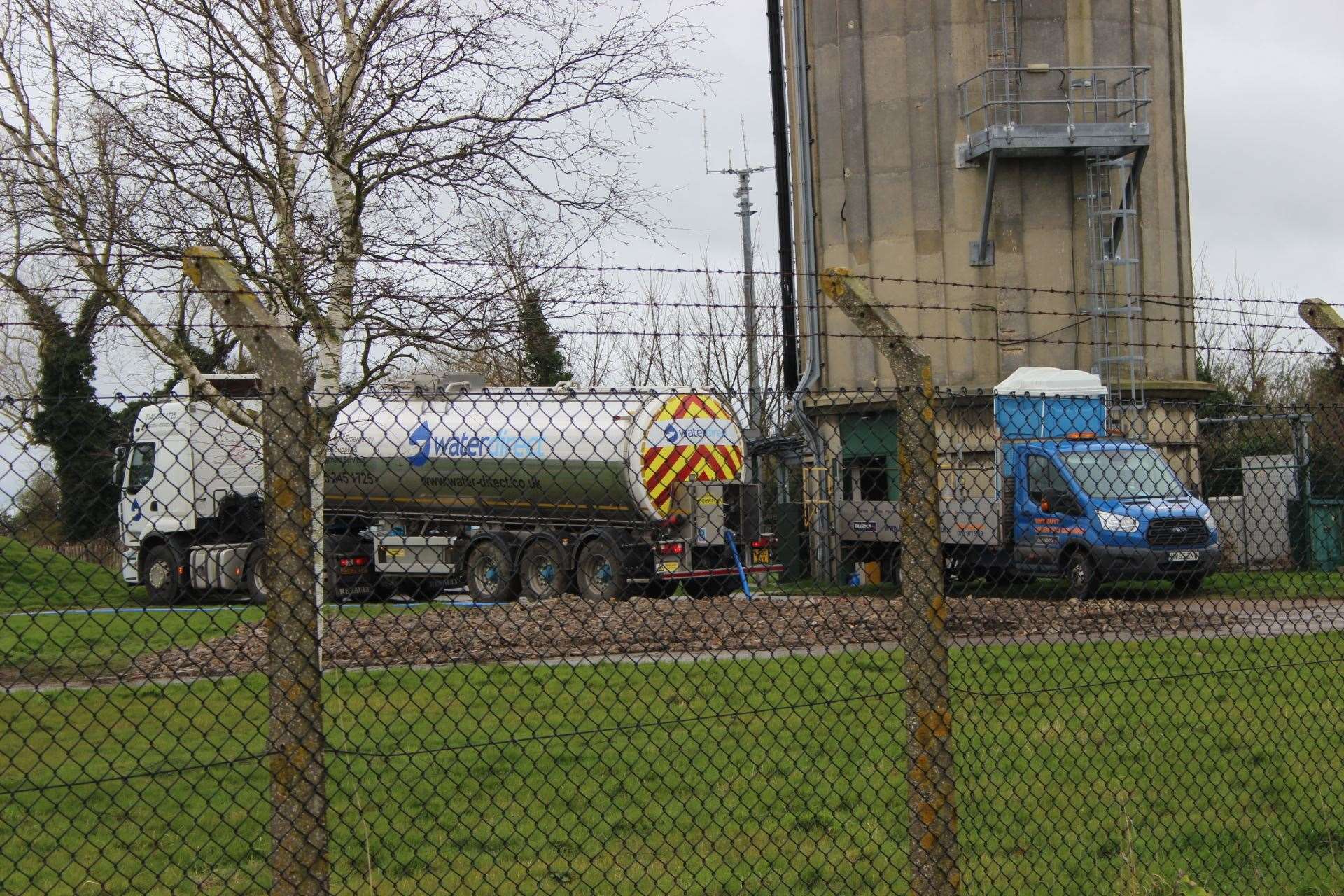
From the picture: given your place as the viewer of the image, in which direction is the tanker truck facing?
facing away from the viewer and to the left of the viewer

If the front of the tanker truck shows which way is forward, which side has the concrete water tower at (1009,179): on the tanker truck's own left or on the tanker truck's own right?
on the tanker truck's own right

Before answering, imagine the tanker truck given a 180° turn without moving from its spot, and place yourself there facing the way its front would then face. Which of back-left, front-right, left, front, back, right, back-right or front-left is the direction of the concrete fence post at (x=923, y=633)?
front-right

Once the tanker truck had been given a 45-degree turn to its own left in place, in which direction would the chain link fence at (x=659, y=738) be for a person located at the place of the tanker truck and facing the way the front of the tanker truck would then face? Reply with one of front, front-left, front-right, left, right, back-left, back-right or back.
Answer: left
